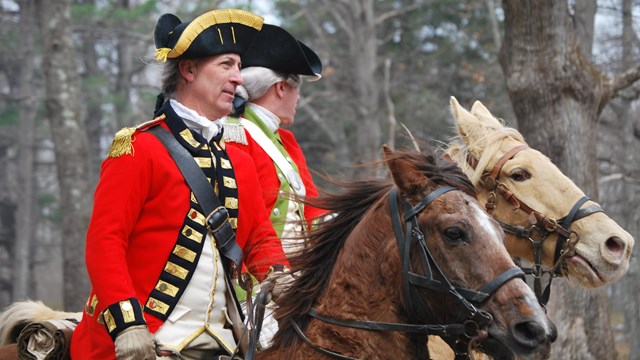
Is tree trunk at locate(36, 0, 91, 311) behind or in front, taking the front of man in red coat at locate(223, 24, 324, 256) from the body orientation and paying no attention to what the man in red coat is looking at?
behind

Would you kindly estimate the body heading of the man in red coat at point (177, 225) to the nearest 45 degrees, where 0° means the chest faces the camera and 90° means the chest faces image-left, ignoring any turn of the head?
approximately 315°

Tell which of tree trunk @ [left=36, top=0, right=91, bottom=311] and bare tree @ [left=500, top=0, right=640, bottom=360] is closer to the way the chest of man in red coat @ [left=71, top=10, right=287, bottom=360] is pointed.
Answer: the bare tree

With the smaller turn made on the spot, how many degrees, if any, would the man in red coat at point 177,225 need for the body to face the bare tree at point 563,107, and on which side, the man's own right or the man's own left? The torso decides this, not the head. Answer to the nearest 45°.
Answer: approximately 90° to the man's own left

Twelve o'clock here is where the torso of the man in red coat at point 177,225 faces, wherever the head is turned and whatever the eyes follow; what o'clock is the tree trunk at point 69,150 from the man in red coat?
The tree trunk is roughly at 7 o'clock from the man in red coat.

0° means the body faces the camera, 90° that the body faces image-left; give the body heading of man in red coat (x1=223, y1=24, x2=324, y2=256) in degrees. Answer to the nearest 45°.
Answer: approximately 315°
